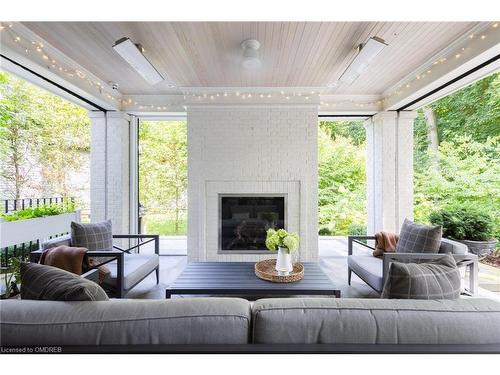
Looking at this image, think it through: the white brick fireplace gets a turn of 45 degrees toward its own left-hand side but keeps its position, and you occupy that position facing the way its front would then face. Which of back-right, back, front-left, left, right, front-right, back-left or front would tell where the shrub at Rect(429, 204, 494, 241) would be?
front-left

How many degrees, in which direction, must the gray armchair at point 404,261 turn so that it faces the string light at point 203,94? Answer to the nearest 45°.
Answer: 0° — it already faces it

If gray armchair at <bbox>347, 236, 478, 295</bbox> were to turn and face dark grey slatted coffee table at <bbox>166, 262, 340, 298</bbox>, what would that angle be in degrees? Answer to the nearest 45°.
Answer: approximately 45° to its left

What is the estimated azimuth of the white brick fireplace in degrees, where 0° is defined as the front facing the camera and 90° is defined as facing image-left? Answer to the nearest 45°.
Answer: approximately 0°

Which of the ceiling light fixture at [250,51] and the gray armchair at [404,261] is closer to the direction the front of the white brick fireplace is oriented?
the ceiling light fixture

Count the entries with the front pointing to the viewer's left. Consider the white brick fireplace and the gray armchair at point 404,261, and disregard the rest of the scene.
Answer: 1

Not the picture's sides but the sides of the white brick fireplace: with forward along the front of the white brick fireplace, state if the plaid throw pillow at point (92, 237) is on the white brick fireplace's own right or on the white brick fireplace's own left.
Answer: on the white brick fireplace's own right

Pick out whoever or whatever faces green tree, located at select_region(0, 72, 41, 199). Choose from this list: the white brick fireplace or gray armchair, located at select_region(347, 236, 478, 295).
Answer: the gray armchair

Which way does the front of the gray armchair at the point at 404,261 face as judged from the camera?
facing to the left of the viewer

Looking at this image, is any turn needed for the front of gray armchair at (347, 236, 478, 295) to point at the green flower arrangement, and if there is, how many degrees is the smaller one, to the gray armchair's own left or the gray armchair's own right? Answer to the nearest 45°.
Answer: approximately 45° to the gray armchair's own left

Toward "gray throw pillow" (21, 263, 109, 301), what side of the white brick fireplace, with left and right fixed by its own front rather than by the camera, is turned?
front

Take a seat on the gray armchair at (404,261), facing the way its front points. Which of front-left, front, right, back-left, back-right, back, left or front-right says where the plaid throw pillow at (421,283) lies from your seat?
left

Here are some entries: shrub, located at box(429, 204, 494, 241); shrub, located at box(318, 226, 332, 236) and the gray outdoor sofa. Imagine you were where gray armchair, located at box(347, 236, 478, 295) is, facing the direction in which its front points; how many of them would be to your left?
1

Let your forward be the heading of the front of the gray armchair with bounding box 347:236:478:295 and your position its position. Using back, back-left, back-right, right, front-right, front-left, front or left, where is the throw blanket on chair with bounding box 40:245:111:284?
front-left
